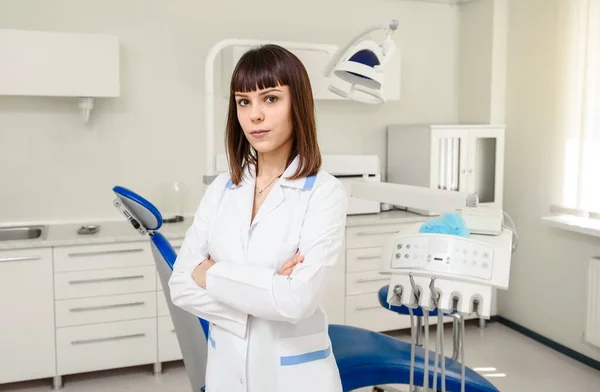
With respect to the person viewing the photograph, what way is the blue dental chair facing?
facing to the right of the viewer

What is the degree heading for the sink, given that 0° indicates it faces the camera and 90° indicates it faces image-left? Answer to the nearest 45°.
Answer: approximately 0°

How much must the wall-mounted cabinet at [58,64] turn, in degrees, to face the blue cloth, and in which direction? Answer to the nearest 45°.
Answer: approximately 45° to its left

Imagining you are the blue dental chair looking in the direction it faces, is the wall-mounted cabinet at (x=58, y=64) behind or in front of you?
behind

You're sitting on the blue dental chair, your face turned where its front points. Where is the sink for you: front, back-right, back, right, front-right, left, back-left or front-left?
back-left

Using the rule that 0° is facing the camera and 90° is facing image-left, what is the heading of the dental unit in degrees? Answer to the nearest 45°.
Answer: approximately 0°

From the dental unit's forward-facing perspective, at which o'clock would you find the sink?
The sink is roughly at 4 o'clock from the dental unit.

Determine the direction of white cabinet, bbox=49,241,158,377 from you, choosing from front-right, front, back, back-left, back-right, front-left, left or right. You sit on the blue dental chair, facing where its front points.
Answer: back-left

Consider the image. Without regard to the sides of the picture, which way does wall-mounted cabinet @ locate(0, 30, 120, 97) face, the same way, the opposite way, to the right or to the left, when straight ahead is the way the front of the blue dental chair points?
to the right

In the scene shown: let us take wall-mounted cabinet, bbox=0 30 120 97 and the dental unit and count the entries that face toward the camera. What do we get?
2

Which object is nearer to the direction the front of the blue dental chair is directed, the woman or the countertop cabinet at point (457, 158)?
the countertop cabinet
